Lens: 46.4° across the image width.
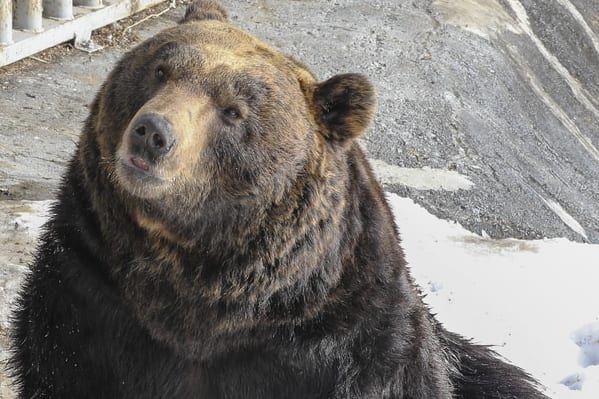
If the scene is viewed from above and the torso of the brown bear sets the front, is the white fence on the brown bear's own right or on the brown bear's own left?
on the brown bear's own right

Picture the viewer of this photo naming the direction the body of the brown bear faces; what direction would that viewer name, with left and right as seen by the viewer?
facing the viewer and to the left of the viewer
